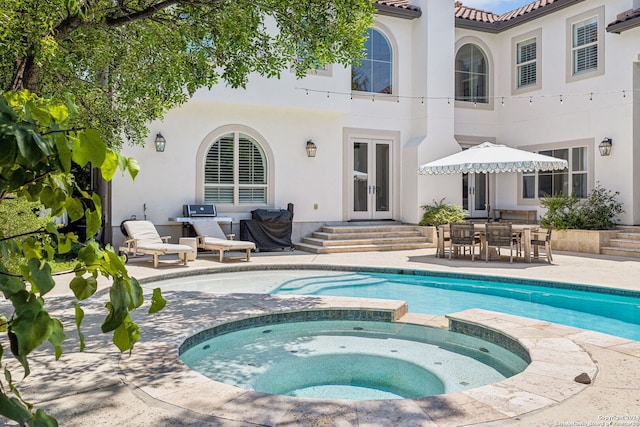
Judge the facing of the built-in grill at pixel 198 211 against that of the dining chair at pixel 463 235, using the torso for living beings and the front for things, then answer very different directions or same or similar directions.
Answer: very different directions

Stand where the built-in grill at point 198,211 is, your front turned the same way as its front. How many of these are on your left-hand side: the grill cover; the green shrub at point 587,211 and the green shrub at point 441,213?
3

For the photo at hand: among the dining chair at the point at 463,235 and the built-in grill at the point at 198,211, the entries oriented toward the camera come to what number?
1

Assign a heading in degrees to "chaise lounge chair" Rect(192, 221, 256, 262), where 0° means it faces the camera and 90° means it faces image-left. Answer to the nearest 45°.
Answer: approximately 315°

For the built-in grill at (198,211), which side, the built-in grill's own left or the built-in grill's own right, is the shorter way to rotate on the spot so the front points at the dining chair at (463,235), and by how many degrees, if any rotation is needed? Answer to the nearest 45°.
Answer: approximately 45° to the built-in grill's own left

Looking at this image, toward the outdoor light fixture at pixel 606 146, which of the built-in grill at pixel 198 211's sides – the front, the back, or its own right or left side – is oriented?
left

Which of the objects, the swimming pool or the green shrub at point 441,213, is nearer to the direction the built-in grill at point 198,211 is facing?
the swimming pool

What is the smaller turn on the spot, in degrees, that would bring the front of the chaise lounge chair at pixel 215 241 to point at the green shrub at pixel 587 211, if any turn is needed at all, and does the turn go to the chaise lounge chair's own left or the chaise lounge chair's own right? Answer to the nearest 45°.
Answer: approximately 45° to the chaise lounge chair's own left

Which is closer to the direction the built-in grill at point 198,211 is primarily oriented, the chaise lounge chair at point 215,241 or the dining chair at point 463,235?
the chaise lounge chair

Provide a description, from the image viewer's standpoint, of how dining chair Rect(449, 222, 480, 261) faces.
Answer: facing away from the viewer

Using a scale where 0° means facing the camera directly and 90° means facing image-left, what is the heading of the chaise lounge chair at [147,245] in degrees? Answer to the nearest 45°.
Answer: approximately 315°
